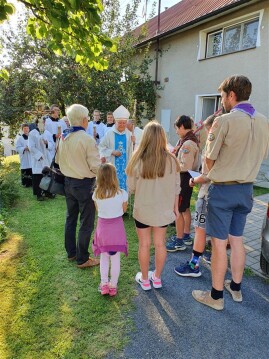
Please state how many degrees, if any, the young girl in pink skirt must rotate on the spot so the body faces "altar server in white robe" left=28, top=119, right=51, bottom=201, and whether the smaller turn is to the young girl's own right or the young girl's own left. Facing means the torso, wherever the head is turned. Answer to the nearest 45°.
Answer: approximately 45° to the young girl's own left

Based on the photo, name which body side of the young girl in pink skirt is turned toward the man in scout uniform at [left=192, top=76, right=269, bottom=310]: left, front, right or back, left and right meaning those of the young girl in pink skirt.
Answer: right

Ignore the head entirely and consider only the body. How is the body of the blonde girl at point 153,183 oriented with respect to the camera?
away from the camera

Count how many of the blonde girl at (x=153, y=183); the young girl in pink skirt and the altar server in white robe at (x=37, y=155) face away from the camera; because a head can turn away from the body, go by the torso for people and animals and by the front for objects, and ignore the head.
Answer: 2

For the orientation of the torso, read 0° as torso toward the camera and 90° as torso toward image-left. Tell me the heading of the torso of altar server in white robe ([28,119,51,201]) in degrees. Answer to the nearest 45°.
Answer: approximately 315°

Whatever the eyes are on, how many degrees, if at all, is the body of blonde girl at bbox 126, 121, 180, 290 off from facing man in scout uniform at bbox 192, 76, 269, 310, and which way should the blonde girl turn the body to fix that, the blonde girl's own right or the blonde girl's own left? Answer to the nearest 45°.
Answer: approximately 90° to the blonde girl's own right

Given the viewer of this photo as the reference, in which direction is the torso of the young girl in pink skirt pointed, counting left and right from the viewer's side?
facing away from the viewer

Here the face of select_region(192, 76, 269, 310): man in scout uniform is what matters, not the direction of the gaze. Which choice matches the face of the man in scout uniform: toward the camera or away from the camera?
away from the camera

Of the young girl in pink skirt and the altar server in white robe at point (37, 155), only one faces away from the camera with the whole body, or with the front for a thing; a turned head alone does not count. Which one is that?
the young girl in pink skirt

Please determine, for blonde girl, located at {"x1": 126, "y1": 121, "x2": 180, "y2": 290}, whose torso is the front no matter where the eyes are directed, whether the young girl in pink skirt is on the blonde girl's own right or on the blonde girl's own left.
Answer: on the blonde girl's own left

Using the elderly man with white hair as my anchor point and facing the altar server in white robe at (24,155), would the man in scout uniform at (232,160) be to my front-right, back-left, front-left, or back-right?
back-right

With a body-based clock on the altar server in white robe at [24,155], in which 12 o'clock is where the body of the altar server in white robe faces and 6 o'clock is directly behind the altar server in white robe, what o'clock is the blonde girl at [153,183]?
The blonde girl is roughly at 1 o'clock from the altar server in white robe.

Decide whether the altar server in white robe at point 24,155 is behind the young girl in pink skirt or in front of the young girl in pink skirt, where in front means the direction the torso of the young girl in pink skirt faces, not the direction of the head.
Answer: in front

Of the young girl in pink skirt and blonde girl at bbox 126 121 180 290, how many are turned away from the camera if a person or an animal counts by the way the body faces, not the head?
2

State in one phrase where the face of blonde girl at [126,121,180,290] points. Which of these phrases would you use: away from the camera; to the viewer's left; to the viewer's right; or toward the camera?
away from the camera

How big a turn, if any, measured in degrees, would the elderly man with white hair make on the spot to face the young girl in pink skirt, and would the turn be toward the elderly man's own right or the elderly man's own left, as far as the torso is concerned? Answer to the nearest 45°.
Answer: approximately 90° to the elderly man's own right

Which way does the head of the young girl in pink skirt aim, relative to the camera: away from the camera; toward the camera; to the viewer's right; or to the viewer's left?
away from the camera
